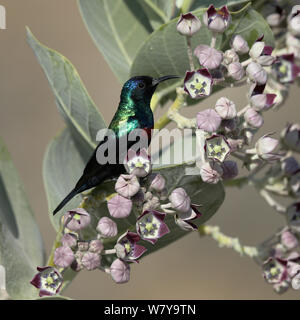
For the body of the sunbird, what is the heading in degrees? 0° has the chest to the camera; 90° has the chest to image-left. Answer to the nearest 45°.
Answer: approximately 270°
